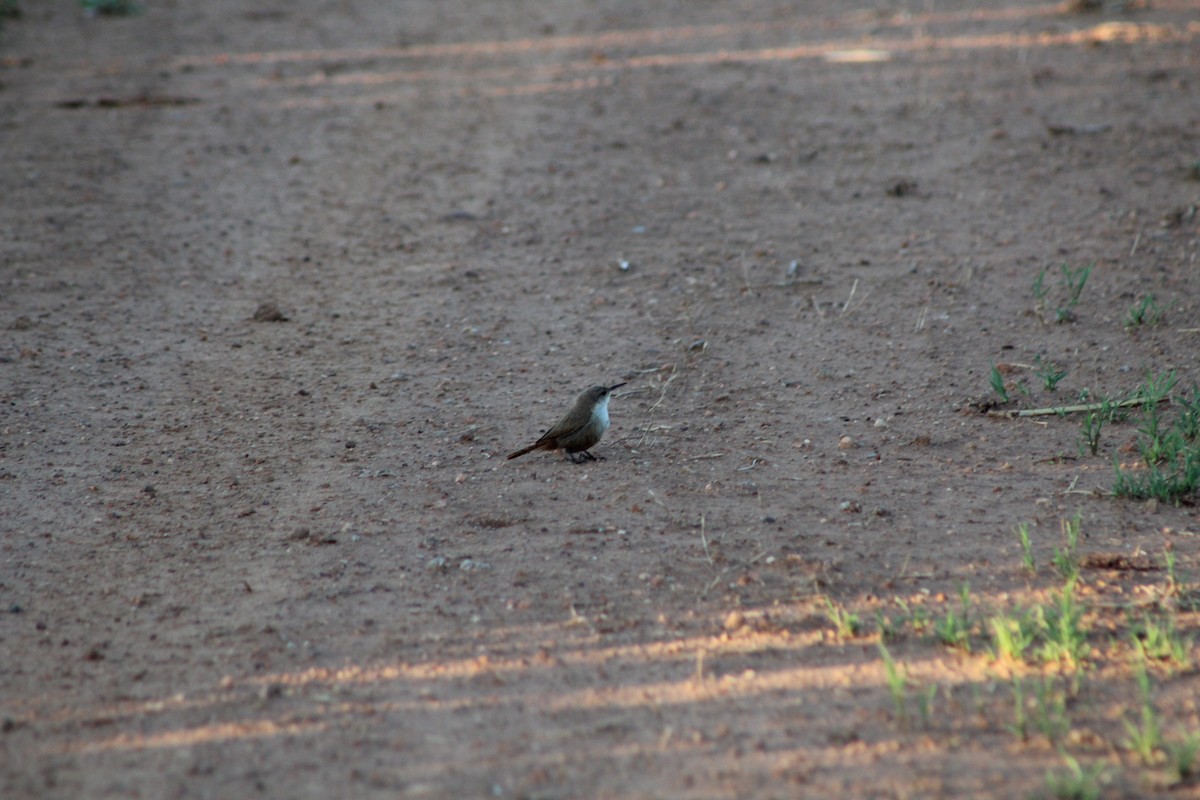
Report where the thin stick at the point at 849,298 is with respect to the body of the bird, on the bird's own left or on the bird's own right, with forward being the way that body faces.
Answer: on the bird's own left

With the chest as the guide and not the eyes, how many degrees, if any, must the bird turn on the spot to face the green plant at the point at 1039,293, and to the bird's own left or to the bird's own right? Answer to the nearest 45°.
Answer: approximately 45° to the bird's own left

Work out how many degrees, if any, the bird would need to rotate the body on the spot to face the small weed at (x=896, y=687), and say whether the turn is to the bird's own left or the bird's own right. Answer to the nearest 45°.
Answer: approximately 45° to the bird's own right

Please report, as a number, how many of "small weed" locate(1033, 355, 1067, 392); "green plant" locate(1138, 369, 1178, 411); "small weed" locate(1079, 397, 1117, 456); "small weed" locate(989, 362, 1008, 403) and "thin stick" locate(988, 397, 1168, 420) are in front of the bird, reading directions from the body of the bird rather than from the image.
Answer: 5

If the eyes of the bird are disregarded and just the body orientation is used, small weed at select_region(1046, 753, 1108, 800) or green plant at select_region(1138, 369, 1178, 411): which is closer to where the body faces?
the green plant

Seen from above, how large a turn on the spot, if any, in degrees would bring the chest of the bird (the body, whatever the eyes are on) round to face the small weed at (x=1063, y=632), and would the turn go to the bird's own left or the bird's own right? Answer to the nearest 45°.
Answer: approximately 45° to the bird's own right

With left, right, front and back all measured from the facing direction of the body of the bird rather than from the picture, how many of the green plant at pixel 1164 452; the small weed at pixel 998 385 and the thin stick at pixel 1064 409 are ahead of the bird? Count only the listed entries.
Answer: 3

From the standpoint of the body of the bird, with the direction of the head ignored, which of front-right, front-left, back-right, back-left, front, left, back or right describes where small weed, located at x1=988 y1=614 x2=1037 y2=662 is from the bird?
front-right

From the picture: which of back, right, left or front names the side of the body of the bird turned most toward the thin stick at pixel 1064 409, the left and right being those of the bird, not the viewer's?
front

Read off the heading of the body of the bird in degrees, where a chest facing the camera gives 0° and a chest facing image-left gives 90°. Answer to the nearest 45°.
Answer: approximately 270°

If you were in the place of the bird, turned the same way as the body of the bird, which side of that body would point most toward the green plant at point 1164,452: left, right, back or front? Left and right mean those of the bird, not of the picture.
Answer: front

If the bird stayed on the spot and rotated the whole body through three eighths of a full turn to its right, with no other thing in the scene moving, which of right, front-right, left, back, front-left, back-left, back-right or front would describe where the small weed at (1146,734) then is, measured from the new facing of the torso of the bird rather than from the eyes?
left

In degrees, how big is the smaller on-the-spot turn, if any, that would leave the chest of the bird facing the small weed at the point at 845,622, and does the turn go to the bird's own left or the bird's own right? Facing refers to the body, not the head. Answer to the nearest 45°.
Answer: approximately 45° to the bird's own right

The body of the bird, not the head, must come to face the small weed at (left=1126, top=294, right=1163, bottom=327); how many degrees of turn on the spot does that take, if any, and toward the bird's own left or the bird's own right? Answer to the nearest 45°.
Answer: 0° — it already faces it
